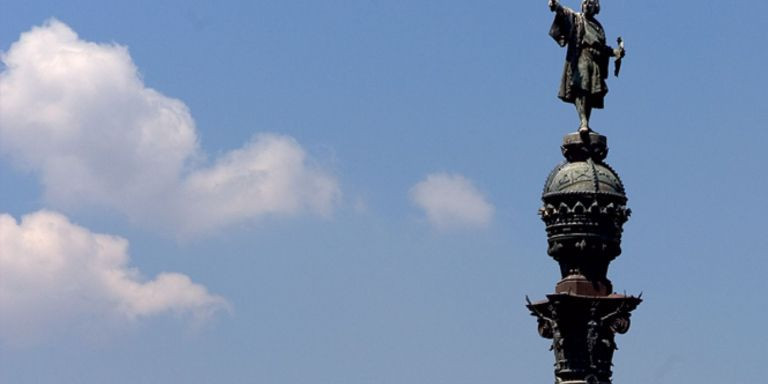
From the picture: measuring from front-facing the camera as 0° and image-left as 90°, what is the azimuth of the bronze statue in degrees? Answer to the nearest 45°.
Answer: approximately 0°
